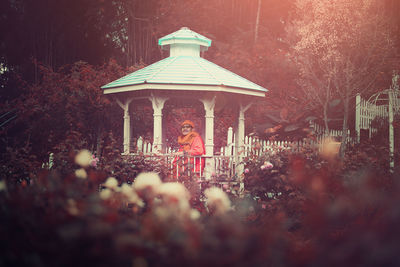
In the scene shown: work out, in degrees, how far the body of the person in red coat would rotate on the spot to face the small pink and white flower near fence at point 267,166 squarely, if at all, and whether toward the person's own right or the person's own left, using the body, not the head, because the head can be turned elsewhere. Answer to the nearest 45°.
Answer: approximately 90° to the person's own left

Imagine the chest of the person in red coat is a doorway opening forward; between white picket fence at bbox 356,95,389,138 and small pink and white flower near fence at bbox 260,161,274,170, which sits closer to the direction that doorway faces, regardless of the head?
the small pink and white flower near fence

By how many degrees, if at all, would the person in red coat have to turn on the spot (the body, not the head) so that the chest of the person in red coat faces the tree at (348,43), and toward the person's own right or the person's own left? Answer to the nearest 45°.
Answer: approximately 180°

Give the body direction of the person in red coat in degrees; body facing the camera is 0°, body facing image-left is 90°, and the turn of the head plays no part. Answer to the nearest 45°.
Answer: approximately 45°

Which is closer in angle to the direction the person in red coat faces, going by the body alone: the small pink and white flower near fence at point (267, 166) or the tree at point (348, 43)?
the small pink and white flower near fence
